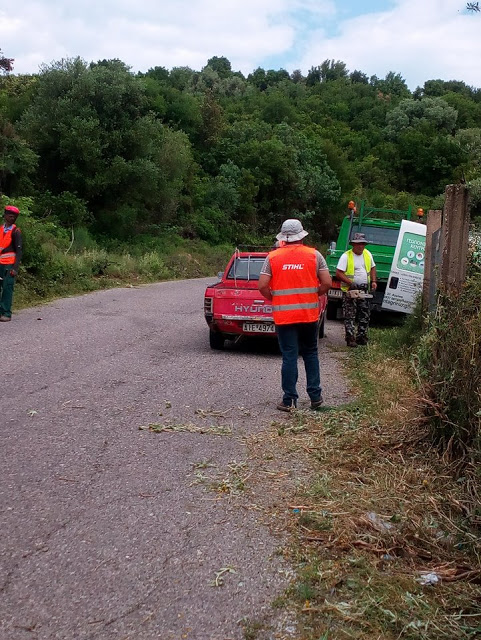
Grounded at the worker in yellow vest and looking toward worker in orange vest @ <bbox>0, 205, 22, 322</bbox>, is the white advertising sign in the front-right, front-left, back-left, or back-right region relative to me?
back-right

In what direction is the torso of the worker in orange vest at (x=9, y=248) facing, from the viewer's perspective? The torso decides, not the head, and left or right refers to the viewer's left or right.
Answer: facing the viewer and to the left of the viewer

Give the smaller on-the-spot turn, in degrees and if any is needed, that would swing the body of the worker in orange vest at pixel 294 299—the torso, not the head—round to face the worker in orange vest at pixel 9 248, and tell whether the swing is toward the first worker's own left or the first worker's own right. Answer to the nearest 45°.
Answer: approximately 45° to the first worker's own left

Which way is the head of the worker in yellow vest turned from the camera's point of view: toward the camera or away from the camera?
toward the camera

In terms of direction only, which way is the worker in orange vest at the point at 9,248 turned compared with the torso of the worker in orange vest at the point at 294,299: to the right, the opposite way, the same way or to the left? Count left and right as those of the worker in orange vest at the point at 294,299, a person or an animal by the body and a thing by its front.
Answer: the opposite way

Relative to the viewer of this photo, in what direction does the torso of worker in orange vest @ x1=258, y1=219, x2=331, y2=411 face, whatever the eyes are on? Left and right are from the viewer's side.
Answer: facing away from the viewer

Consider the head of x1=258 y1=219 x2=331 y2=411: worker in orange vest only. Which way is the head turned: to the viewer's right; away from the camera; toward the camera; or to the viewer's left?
away from the camera

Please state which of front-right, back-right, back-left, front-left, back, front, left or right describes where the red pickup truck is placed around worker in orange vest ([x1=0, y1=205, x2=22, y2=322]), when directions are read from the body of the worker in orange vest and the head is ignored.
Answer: left

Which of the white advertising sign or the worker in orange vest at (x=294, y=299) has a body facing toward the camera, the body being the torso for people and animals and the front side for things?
the white advertising sign

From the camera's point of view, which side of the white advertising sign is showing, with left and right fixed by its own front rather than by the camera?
front

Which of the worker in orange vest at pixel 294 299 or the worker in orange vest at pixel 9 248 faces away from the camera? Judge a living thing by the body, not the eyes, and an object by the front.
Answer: the worker in orange vest at pixel 294 299
